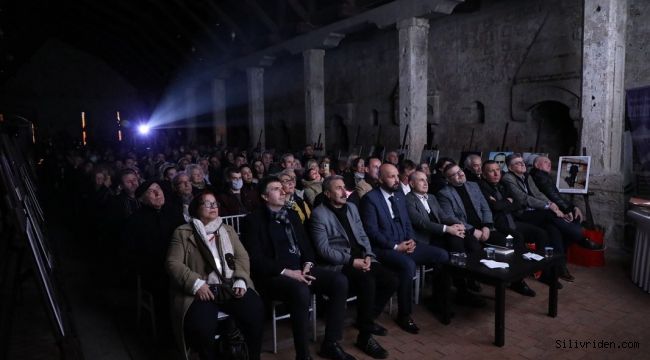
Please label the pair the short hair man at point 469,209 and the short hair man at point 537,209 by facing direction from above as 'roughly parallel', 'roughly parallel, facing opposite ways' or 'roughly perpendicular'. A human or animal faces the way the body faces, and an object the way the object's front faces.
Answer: roughly parallel

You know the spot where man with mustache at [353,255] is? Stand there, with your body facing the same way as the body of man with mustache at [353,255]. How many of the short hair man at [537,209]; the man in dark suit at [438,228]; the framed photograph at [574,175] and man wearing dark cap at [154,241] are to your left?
3

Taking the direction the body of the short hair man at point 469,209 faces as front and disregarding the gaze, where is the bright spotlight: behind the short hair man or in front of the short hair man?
behind

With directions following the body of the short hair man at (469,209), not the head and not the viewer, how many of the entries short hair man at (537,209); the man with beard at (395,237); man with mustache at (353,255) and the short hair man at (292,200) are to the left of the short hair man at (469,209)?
1

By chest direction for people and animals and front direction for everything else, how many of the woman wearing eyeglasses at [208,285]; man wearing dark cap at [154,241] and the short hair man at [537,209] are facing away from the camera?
0

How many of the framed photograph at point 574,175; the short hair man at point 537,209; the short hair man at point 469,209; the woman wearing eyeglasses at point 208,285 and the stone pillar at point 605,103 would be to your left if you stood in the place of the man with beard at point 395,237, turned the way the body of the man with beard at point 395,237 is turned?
4

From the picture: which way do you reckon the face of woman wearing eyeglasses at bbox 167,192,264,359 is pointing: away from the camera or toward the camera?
toward the camera

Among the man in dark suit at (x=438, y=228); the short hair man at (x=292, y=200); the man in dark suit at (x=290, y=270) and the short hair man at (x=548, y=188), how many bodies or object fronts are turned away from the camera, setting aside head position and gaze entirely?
0

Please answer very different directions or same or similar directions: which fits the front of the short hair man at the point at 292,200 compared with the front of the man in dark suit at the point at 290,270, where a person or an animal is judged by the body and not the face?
same or similar directions

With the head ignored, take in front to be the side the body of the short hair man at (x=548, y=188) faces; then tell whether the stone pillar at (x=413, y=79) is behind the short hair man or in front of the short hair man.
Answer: behind

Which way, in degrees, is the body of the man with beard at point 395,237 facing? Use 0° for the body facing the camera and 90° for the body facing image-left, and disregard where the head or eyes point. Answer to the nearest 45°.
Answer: approximately 315°

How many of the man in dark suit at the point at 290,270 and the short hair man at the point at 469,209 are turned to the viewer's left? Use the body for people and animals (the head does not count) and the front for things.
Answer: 0

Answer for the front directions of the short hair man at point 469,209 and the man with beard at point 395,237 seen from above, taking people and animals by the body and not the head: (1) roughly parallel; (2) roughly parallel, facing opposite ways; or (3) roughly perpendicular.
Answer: roughly parallel

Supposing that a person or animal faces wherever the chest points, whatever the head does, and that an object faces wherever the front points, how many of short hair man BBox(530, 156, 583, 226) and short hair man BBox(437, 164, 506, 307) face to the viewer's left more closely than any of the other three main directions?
0

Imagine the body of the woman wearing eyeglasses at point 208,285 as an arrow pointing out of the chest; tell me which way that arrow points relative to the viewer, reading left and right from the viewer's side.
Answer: facing the viewer and to the right of the viewer

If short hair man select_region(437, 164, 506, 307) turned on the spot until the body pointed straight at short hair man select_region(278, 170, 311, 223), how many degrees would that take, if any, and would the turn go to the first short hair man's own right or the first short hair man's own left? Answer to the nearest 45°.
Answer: approximately 90° to the first short hair man's own right

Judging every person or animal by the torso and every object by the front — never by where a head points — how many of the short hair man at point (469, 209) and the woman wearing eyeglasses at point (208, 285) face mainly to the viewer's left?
0

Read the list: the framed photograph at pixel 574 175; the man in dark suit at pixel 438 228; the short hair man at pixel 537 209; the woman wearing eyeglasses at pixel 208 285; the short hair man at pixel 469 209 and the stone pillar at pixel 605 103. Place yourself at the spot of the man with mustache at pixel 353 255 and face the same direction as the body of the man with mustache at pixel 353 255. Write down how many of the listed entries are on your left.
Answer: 5
